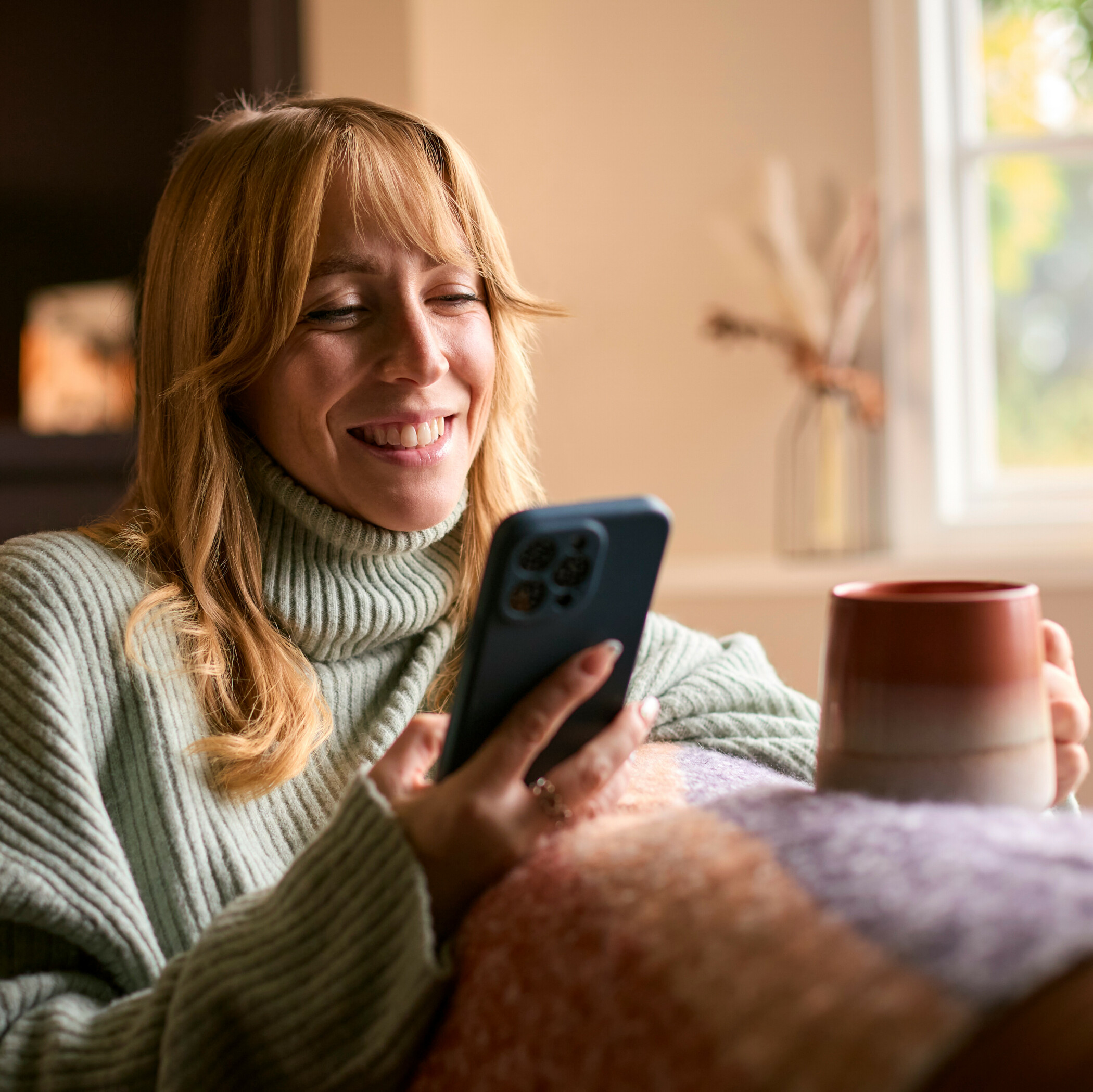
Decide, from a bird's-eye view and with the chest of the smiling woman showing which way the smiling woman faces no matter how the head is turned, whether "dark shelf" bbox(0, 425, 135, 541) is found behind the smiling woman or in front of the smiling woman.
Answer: behind

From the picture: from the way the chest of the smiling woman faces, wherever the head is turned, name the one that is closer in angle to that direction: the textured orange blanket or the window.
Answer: the textured orange blanket

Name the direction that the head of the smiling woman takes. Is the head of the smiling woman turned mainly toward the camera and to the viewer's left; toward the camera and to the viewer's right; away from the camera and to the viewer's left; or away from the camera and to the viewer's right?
toward the camera and to the viewer's right

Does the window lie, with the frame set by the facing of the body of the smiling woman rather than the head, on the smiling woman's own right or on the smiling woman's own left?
on the smiling woman's own left

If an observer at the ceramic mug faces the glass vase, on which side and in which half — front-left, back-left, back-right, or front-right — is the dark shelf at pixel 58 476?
front-left

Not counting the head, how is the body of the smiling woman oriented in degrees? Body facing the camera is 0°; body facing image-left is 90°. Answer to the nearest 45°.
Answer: approximately 315°
